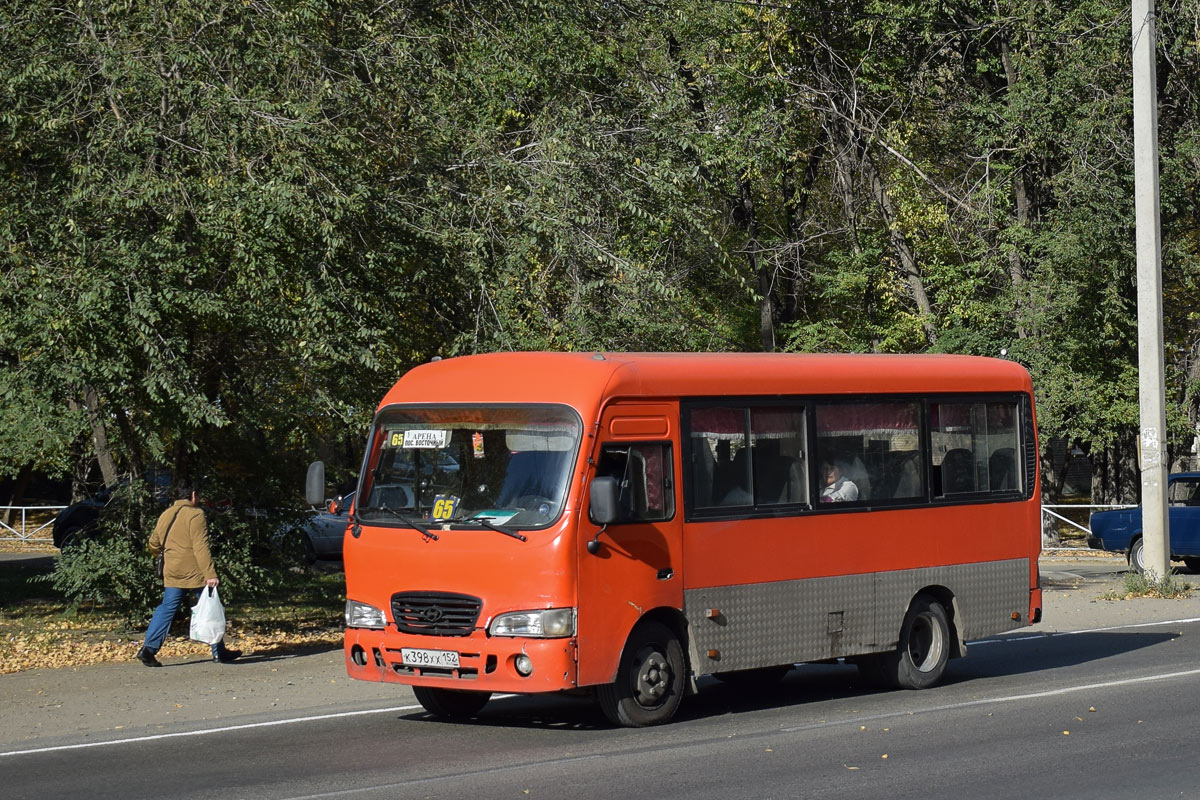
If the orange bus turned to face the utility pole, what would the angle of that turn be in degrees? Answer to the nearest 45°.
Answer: approximately 180°

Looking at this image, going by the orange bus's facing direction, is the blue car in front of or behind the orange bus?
behind

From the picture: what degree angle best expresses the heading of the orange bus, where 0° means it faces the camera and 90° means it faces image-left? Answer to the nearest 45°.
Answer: approximately 45°

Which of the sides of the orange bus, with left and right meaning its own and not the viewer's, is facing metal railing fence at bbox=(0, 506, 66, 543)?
right
